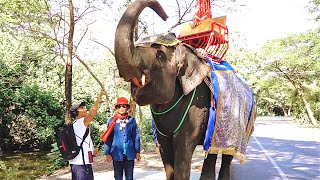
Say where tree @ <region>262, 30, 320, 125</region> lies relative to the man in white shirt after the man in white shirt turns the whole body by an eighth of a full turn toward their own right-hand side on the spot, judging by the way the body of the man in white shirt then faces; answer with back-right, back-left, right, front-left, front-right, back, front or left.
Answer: left

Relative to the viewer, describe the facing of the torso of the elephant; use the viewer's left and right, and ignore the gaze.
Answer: facing the viewer and to the left of the viewer

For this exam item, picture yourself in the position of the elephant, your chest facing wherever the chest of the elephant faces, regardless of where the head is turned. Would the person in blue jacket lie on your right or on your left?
on your right

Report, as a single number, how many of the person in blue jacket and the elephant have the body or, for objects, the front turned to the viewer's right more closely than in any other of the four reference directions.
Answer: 0

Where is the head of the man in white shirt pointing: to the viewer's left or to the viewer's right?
to the viewer's right

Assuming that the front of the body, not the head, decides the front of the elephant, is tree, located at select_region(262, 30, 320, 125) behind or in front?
behind

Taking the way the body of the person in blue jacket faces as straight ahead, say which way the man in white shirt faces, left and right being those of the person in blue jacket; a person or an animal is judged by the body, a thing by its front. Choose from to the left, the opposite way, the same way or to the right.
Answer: to the left

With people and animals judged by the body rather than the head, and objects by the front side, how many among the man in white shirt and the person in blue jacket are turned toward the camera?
1

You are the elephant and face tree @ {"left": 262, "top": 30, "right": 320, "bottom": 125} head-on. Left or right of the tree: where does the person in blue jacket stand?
left

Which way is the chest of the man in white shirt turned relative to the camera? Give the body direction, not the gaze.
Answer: to the viewer's right

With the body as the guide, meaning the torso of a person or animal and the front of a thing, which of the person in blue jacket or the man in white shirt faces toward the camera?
the person in blue jacket

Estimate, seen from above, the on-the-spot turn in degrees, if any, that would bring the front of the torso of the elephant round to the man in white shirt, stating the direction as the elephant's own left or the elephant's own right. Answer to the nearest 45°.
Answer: approximately 90° to the elephant's own right

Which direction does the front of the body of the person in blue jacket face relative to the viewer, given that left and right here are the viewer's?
facing the viewer
